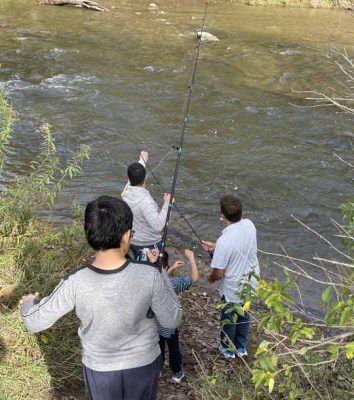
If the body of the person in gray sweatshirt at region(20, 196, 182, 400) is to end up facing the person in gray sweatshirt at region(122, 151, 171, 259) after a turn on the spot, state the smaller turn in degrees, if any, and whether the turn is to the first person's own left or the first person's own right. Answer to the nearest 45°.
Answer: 0° — they already face them

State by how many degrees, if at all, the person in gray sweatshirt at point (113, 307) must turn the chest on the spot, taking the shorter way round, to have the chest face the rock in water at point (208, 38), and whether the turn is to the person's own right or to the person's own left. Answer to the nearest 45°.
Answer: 0° — they already face it

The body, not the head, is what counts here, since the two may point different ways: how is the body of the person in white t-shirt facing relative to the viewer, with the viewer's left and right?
facing away from the viewer and to the left of the viewer

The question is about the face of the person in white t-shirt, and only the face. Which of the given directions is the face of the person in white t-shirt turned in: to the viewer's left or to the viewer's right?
to the viewer's left

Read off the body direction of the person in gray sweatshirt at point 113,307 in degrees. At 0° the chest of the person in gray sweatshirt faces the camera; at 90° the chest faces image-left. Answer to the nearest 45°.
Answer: approximately 180°

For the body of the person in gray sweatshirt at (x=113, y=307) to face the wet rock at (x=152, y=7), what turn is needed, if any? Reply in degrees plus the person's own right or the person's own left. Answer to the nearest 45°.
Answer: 0° — they already face it

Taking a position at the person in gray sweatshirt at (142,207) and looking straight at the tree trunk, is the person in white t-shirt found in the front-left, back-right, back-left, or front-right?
back-right
